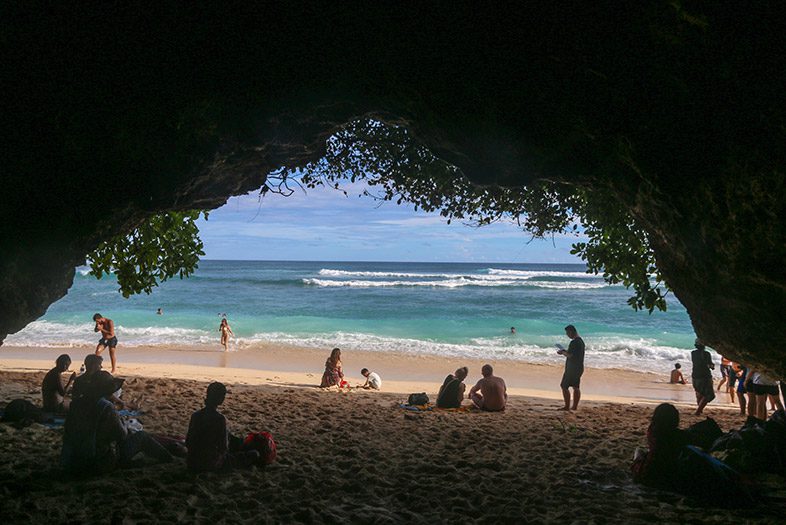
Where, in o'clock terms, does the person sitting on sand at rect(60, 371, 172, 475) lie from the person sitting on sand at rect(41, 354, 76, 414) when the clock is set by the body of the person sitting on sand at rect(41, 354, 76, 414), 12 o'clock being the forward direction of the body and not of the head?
the person sitting on sand at rect(60, 371, 172, 475) is roughly at 3 o'clock from the person sitting on sand at rect(41, 354, 76, 414).

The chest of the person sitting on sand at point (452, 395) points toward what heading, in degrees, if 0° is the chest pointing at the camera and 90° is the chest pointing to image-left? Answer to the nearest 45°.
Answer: approximately 225°

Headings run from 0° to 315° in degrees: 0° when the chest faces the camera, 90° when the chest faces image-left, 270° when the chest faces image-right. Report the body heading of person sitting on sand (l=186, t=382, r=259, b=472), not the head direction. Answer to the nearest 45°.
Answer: approximately 225°

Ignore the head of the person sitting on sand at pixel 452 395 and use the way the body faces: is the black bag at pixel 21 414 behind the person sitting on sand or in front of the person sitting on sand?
behind

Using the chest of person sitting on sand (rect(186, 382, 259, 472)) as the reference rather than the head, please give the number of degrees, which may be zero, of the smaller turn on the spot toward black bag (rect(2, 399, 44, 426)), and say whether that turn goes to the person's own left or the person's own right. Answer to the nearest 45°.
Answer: approximately 90° to the person's own left
